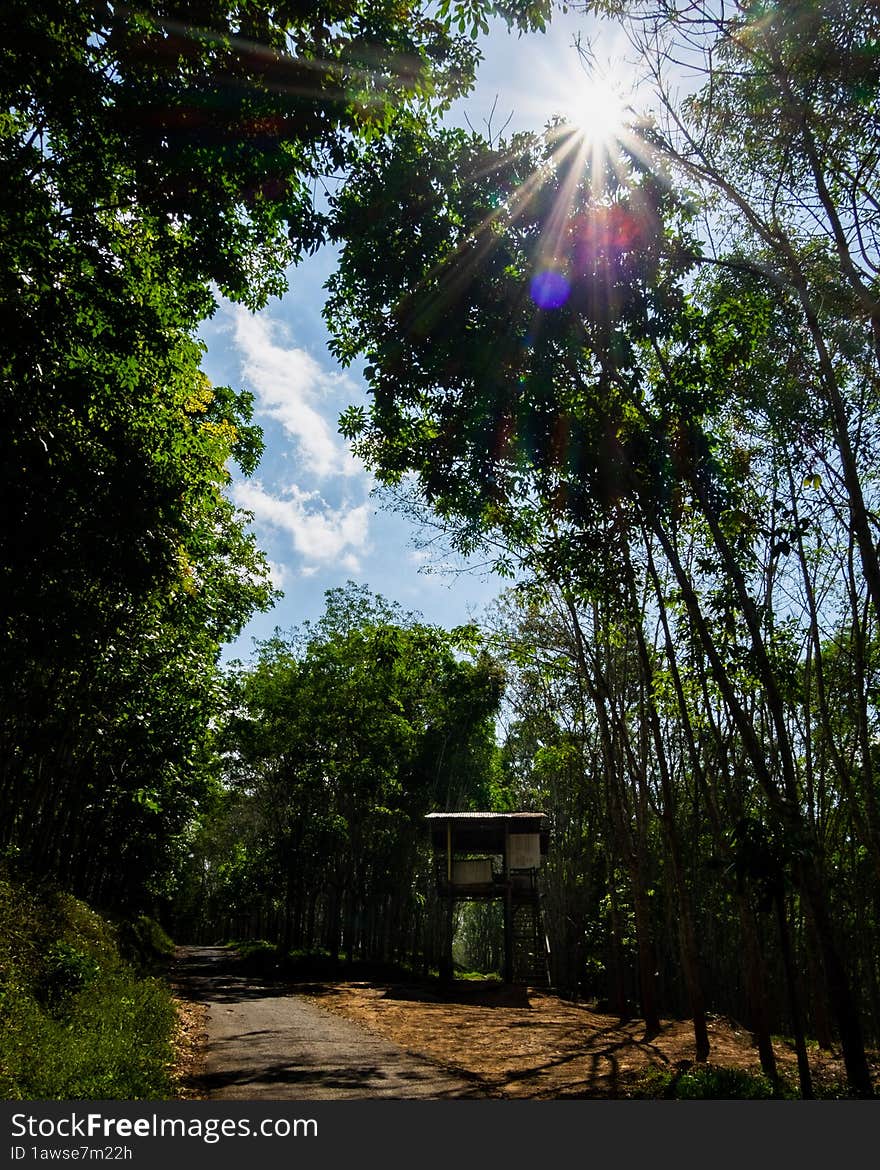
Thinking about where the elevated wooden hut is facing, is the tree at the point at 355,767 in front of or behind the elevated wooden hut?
behind

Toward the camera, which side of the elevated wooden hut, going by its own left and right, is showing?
front

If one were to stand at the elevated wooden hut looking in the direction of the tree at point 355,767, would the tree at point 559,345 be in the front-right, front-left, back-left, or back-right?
back-left
